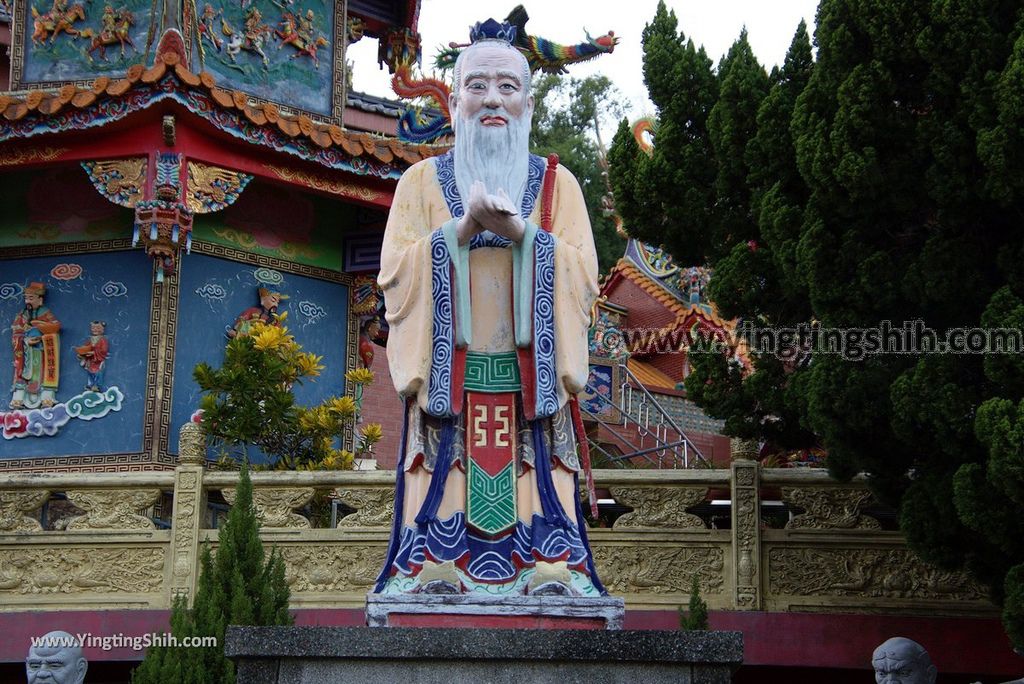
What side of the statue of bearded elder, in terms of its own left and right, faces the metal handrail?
back

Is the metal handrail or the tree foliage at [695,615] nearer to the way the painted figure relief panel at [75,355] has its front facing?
the tree foliage

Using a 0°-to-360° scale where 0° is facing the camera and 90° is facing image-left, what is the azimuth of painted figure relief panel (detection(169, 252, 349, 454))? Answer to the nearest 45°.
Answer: approximately 315°

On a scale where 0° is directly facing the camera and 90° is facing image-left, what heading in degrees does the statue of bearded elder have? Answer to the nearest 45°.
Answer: approximately 0°

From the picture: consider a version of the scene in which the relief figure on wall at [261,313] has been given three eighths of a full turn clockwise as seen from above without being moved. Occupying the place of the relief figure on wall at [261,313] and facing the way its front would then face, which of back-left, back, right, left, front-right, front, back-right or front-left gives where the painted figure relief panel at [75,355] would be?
front

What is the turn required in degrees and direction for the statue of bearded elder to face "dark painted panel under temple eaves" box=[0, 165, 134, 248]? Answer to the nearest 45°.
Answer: approximately 135° to its right

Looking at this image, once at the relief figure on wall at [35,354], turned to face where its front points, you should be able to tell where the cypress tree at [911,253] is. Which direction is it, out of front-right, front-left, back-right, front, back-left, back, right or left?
front-left
